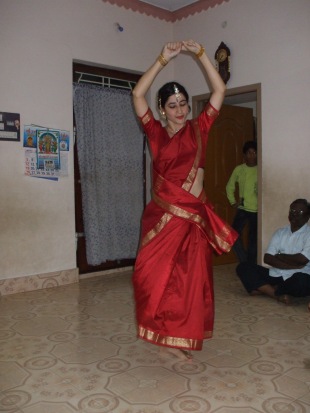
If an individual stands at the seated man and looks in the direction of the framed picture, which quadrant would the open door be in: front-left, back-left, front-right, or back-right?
front-right

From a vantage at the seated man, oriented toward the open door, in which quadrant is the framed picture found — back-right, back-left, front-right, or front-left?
front-left

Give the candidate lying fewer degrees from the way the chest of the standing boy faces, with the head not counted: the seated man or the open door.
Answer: the seated man

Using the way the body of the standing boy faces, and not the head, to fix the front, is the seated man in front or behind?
in front

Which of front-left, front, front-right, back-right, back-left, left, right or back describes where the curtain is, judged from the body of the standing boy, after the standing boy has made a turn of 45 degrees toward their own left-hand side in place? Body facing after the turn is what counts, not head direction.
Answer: back-right

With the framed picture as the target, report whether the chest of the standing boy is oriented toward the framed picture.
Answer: no

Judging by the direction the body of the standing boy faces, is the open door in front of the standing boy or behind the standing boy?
behind

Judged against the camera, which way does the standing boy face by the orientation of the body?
toward the camera
